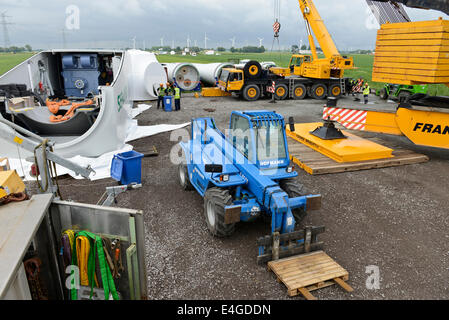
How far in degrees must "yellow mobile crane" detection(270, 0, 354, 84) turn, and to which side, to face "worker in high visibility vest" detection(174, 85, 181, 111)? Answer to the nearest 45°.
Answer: approximately 45° to its left

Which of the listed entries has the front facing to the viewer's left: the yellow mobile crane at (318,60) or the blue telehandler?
the yellow mobile crane

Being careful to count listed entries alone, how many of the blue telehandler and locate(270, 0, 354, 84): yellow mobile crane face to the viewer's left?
1

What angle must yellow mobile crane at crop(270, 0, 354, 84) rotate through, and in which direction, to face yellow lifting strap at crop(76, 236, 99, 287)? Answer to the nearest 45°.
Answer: approximately 90° to its left

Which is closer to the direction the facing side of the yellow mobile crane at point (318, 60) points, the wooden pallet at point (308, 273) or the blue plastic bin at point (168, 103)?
the blue plastic bin

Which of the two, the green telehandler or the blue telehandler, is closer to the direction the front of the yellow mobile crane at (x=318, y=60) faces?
the blue telehandler

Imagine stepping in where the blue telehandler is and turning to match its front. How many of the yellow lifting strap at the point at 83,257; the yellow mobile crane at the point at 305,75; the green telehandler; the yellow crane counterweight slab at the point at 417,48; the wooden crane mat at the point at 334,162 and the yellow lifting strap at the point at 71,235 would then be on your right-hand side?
2

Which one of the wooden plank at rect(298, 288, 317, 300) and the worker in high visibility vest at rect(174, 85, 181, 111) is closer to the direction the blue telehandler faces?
the wooden plank

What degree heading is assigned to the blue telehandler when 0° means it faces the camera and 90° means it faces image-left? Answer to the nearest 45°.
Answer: approximately 315°

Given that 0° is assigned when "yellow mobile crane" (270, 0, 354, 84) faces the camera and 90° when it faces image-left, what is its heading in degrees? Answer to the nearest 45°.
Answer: approximately 90°

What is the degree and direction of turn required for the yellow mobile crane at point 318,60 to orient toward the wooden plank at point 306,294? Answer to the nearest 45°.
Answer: approximately 90° to its left
